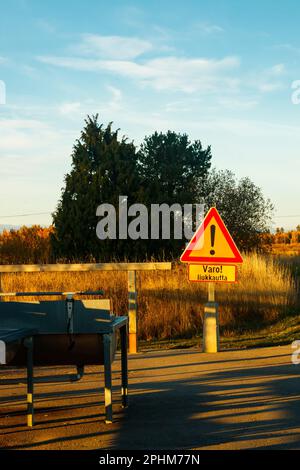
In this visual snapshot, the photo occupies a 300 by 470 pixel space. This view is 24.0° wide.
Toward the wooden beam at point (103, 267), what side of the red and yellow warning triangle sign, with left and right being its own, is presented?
right

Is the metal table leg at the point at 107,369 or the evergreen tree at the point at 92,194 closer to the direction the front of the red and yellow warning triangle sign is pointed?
the metal table leg

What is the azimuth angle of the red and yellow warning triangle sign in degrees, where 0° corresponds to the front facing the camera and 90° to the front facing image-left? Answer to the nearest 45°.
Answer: approximately 0°

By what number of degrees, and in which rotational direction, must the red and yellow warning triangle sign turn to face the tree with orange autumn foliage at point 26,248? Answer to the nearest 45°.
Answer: approximately 180°

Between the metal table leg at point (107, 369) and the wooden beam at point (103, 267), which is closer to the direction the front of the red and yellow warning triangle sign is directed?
the metal table leg

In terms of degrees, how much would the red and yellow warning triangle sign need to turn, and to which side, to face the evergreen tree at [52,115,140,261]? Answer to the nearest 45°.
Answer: approximately 180°

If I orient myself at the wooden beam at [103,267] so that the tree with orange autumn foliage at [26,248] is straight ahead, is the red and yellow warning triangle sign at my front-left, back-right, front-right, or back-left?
back-right
